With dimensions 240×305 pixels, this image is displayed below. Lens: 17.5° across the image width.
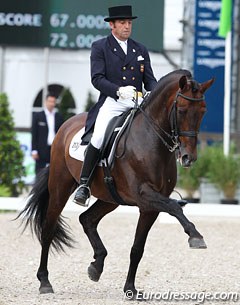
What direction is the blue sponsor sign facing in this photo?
toward the camera

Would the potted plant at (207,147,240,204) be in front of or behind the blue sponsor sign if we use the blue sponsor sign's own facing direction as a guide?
in front

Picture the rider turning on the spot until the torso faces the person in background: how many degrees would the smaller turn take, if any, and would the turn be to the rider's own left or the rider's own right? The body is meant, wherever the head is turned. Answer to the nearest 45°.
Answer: approximately 135° to the rider's own left

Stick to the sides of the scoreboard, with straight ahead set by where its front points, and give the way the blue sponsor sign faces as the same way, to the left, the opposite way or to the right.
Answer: the same way

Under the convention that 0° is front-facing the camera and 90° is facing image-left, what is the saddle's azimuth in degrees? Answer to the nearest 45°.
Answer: approximately 315°

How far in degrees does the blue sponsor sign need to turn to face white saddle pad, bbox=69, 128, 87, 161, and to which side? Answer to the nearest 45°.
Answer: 0° — it already faces it

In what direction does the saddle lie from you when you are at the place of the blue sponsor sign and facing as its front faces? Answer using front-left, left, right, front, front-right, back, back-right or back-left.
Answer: front

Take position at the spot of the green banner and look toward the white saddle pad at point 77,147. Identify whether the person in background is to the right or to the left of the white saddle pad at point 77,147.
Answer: right

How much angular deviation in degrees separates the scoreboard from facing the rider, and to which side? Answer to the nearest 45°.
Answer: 0° — it already faces them

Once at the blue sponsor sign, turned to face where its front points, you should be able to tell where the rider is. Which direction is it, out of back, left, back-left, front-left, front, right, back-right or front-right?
front

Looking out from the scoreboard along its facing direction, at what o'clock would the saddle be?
The saddle is roughly at 12 o'clock from the scoreboard.

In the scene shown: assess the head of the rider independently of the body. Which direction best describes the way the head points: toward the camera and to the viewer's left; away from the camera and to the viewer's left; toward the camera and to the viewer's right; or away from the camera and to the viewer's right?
toward the camera and to the viewer's right

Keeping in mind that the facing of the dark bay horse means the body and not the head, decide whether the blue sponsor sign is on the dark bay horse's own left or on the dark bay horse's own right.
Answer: on the dark bay horse's own left

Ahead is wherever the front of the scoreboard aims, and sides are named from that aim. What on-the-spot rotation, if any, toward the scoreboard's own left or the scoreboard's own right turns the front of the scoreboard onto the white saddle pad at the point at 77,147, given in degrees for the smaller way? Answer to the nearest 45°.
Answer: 0° — it already faces it

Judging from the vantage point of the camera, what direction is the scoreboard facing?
facing the viewer

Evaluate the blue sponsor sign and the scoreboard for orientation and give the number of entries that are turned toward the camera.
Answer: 2

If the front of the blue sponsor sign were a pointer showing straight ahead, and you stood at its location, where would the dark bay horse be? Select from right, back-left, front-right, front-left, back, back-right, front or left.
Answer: front

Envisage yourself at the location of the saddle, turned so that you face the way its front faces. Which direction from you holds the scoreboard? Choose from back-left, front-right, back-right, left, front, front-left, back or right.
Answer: back-left

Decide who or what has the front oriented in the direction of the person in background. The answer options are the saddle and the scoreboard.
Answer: the scoreboard
